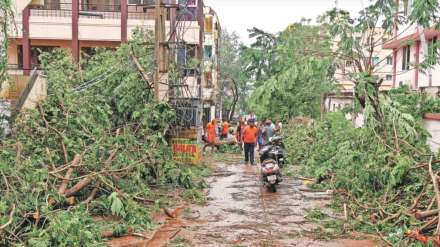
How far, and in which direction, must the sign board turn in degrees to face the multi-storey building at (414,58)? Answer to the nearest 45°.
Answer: approximately 135° to its left

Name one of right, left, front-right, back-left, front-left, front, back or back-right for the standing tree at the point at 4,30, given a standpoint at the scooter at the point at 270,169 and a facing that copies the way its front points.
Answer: back-left

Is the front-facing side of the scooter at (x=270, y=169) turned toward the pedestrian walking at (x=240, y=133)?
yes

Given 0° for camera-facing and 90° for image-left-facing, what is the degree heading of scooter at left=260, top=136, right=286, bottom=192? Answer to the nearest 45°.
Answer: approximately 180°

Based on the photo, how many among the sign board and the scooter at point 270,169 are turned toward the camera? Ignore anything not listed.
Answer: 1

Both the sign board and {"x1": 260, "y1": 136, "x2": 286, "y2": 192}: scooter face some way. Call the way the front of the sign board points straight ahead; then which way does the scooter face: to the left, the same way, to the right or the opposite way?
the opposite way

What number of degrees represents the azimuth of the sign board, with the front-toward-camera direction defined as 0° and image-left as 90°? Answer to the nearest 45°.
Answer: approximately 0°

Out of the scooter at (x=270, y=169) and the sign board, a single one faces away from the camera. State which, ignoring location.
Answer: the scooter

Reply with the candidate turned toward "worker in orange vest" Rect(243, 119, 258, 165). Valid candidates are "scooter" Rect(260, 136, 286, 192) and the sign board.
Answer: the scooter

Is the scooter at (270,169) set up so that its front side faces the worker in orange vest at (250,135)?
yes

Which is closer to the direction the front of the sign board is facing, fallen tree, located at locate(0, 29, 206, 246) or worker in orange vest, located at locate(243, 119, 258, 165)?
the fallen tree

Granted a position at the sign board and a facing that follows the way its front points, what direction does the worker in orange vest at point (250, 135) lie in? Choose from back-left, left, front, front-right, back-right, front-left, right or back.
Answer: back-left
